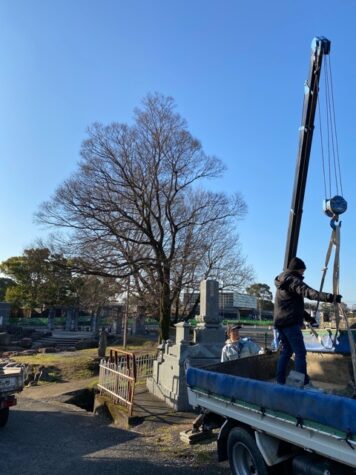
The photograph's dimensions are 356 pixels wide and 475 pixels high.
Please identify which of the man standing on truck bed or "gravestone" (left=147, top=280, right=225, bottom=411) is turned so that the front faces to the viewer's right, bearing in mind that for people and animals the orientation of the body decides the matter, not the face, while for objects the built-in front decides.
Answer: the man standing on truck bed

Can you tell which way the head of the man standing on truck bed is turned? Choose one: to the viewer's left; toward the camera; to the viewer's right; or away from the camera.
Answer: to the viewer's right

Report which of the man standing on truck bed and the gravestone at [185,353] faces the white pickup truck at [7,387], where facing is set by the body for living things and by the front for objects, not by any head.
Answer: the gravestone

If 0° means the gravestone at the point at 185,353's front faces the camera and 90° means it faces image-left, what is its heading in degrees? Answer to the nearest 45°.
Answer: approximately 45°

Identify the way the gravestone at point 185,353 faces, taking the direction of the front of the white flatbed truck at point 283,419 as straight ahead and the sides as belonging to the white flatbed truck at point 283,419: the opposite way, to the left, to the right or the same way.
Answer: to the right

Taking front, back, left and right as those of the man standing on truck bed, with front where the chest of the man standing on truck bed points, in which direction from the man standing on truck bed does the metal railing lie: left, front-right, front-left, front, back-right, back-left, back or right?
back-left

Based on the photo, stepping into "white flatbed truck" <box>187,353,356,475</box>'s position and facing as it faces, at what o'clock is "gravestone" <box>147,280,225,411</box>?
The gravestone is roughly at 7 o'clock from the white flatbed truck.

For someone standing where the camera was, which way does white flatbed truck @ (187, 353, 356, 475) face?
facing the viewer and to the right of the viewer

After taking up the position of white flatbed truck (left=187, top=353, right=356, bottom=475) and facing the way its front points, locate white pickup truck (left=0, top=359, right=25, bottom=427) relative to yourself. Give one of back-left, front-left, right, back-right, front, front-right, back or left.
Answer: back

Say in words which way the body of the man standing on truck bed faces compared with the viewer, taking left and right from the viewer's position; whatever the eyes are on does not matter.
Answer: facing to the right of the viewer

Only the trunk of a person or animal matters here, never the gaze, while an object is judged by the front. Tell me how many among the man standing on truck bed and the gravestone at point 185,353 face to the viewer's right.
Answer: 1

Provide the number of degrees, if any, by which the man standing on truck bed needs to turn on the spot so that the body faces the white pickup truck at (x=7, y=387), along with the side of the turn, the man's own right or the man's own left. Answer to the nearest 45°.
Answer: approximately 135° to the man's own left
